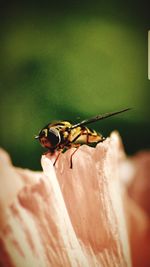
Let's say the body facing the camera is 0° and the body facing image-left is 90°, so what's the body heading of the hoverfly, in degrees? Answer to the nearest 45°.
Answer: approximately 45°
